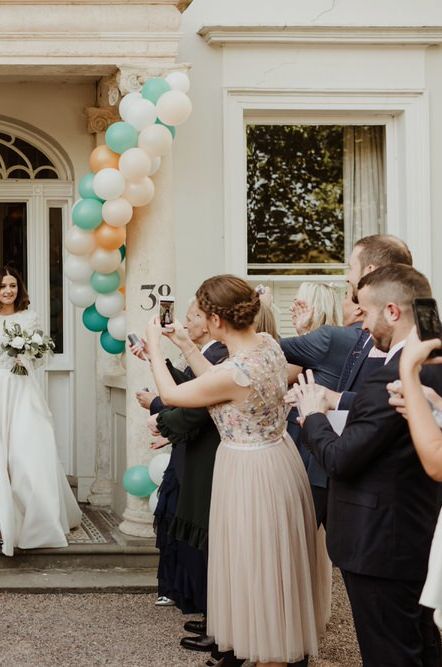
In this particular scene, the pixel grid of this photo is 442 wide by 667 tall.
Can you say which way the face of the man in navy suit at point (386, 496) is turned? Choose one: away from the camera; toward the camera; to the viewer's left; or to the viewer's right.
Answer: to the viewer's left

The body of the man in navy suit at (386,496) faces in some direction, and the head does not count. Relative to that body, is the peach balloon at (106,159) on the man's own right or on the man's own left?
on the man's own right

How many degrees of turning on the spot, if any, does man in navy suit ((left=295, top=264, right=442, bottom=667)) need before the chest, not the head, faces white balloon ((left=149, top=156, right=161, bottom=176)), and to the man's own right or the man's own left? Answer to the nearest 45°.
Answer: approximately 45° to the man's own right

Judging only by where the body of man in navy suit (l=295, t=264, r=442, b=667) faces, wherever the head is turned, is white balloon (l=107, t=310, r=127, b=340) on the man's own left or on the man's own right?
on the man's own right

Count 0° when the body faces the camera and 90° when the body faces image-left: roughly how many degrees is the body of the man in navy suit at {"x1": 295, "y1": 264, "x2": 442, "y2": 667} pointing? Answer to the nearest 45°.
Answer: approximately 90°

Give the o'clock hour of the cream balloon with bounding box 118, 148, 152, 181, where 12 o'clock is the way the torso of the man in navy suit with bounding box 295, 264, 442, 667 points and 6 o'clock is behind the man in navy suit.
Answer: The cream balloon is roughly at 2 o'clock from the man in navy suit.

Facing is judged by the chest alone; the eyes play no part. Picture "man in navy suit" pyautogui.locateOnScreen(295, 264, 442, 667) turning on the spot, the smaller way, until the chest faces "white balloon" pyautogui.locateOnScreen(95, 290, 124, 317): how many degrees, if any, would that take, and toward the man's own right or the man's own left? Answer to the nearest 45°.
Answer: approximately 45° to the man's own right

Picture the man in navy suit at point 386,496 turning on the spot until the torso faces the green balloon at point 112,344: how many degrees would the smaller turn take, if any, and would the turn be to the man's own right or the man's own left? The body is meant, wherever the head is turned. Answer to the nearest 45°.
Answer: approximately 45° to the man's own right

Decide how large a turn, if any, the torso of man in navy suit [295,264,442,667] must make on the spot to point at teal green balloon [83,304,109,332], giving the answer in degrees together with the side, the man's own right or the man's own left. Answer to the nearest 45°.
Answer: approximately 45° to the man's own right

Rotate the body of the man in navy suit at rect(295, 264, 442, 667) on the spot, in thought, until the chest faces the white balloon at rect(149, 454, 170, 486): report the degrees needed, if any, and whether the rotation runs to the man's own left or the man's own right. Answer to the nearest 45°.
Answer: approximately 45° to the man's own right

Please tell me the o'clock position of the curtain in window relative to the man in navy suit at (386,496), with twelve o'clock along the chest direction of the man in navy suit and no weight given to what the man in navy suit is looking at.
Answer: The curtain in window is roughly at 3 o'clock from the man in navy suit.
